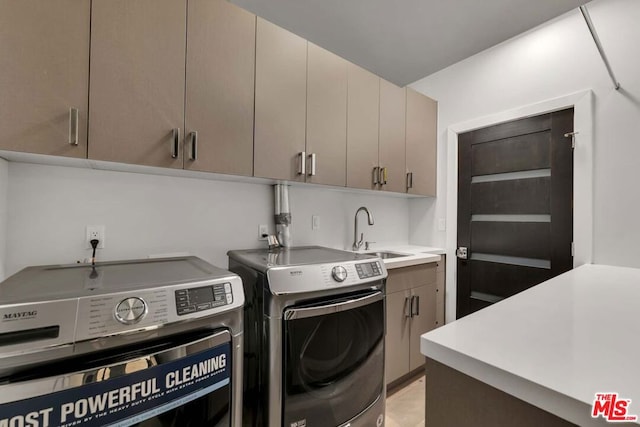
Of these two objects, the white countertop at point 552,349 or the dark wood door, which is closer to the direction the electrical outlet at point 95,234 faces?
the white countertop

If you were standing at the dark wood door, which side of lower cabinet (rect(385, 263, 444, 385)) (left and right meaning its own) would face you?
left

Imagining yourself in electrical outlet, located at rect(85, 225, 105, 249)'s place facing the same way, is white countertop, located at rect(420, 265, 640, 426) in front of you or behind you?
in front

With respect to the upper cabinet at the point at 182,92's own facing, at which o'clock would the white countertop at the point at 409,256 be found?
The white countertop is roughly at 10 o'clock from the upper cabinet.

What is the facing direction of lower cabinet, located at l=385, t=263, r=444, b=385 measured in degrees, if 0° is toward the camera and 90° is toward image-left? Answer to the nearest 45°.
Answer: approximately 315°

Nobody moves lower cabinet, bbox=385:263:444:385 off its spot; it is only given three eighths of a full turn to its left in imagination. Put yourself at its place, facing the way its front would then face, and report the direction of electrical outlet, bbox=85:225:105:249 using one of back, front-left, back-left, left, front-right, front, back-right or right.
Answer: back-left

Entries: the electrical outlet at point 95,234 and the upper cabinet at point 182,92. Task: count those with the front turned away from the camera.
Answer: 0

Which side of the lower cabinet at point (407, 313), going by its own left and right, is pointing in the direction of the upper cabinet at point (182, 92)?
right

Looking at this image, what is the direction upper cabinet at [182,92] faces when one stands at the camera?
facing the viewer and to the right of the viewer

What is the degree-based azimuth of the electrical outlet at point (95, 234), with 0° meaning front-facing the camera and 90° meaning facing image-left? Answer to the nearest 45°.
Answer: approximately 0°

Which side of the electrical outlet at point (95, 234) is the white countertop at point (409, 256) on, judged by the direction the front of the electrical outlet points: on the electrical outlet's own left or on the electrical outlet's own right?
on the electrical outlet's own left
